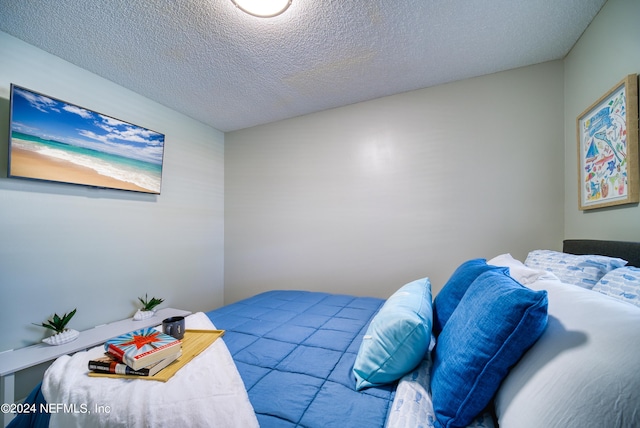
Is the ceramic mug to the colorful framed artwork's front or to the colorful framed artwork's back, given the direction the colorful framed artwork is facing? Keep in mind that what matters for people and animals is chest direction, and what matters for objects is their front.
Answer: to the front

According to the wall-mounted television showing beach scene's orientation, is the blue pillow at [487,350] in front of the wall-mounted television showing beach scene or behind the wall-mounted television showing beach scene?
in front

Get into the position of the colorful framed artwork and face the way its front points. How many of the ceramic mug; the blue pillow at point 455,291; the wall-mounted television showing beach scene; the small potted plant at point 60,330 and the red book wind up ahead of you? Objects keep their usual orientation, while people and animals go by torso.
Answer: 5

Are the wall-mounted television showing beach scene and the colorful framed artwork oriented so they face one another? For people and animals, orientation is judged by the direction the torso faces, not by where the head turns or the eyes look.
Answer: yes

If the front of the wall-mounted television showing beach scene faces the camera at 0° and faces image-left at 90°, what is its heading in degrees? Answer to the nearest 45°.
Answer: approximately 315°

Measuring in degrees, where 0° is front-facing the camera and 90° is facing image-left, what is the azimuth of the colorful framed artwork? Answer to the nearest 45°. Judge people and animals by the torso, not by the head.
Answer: approximately 45°

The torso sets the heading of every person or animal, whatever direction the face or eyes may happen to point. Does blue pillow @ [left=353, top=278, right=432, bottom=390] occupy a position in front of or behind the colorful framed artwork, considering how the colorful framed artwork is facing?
in front

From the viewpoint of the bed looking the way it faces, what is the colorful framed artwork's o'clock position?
The colorful framed artwork is roughly at 5 o'clock from the bed.

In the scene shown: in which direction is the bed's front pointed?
to the viewer's left

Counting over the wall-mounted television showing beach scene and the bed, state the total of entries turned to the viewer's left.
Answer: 1

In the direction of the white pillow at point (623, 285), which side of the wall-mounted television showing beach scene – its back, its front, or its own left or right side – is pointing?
front

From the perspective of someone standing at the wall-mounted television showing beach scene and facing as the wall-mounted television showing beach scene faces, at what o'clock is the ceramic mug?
The ceramic mug is roughly at 1 o'clock from the wall-mounted television showing beach scene.

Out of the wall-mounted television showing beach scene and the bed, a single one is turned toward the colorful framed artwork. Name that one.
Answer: the wall-mounted television showing beach scene
